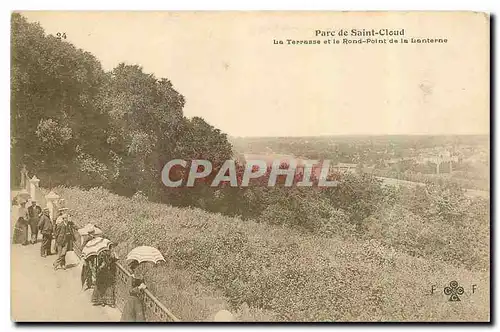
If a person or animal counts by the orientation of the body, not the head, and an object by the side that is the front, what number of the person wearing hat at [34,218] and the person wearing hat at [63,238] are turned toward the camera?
2

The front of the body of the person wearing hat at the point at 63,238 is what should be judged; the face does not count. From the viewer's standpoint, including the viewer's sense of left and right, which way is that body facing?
facing the viewer

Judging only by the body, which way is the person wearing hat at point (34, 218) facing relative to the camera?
toward the camera

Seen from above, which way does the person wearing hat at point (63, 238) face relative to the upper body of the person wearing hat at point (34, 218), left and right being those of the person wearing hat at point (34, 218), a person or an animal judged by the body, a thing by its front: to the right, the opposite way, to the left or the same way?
the same way

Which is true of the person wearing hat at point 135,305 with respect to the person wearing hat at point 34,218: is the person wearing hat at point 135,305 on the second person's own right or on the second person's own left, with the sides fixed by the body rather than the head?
on the second person's own left
